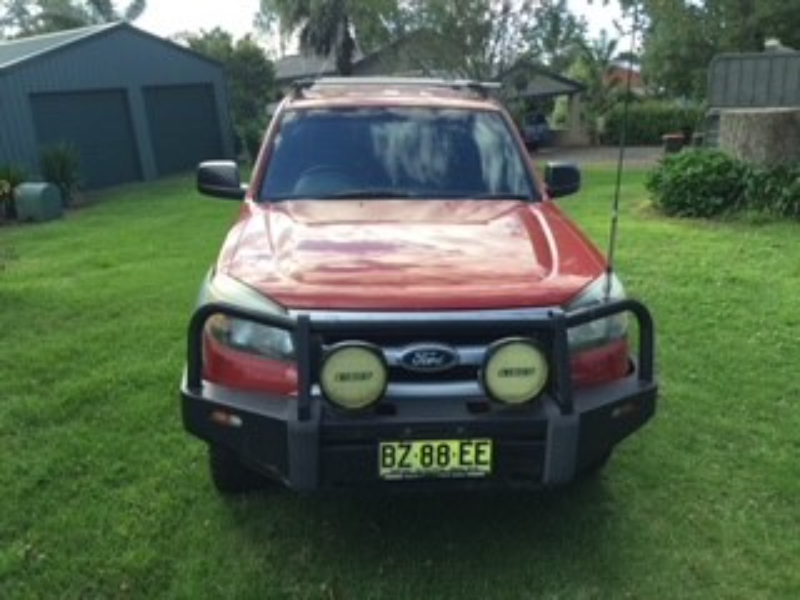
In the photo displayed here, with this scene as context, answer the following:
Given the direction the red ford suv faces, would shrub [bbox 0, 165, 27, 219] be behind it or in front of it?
behind

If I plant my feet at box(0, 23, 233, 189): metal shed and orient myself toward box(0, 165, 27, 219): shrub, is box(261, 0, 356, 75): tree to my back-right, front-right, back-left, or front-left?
back-left

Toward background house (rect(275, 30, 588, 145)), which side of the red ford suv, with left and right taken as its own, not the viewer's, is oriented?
back

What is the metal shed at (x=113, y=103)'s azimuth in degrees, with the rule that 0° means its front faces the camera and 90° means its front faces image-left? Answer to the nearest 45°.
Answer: approximately 315°

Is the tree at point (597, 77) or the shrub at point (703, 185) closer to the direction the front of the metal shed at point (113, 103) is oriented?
the shrub

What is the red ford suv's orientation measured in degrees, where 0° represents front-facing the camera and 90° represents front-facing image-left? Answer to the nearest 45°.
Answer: approximately 0°

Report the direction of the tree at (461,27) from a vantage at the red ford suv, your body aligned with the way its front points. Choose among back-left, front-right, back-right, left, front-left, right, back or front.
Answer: back

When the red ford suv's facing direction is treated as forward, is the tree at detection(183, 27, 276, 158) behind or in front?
behind
